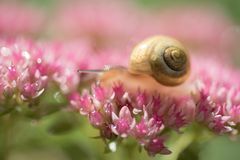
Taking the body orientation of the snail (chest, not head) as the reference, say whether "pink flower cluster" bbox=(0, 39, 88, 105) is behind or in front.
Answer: in front

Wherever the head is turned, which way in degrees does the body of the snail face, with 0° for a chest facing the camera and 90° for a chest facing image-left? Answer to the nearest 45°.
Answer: approximately 90°
